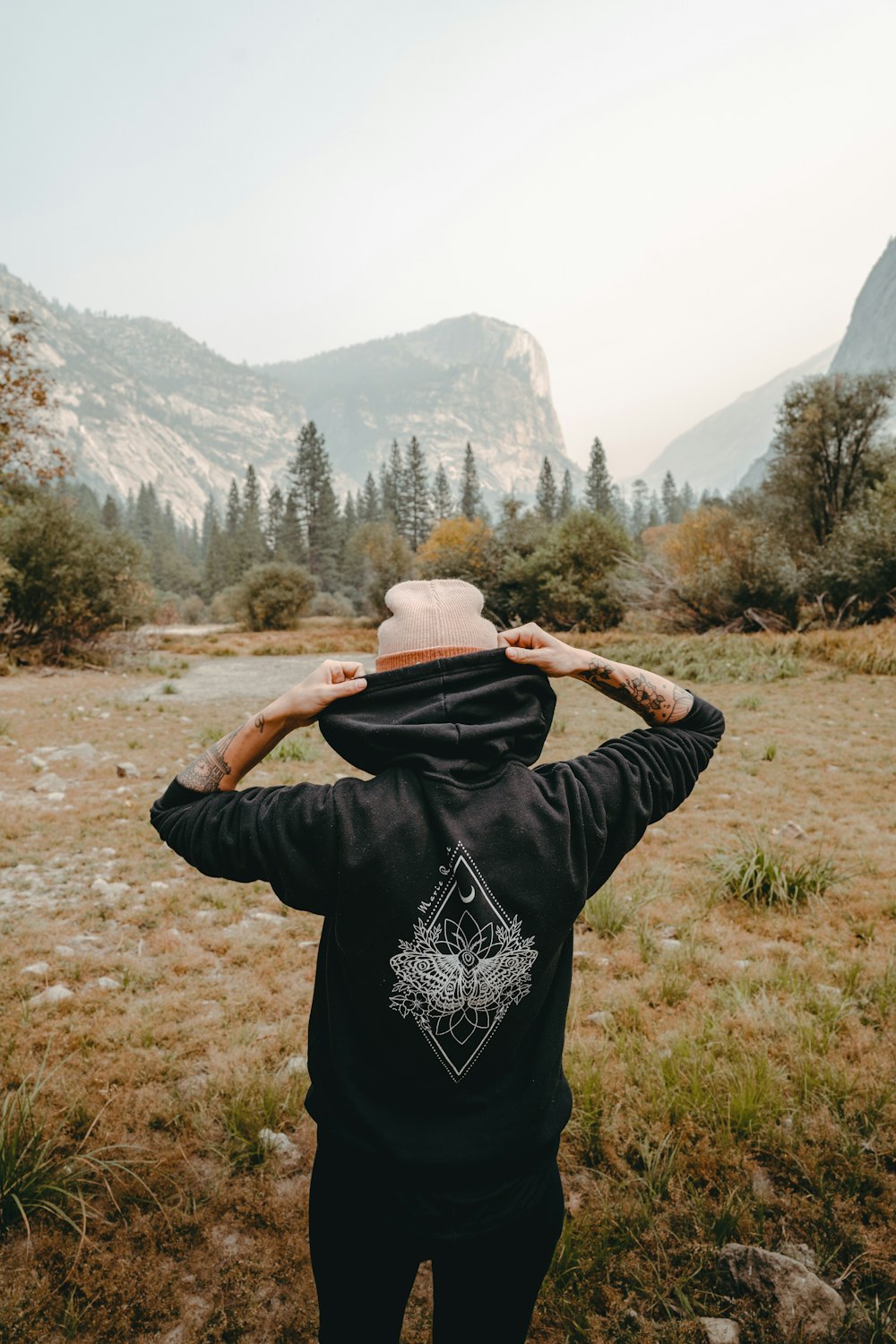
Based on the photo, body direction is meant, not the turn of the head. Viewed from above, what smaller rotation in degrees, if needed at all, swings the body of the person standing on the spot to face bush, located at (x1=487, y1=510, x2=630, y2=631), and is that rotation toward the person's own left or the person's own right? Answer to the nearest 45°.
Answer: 0° — they already face it

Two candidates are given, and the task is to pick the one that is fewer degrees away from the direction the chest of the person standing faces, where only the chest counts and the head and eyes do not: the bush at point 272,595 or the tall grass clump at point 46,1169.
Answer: the bush

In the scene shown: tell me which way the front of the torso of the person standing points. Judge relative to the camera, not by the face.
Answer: away from the camera
